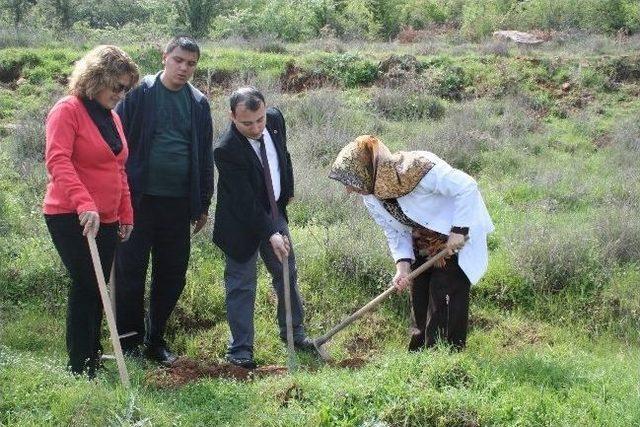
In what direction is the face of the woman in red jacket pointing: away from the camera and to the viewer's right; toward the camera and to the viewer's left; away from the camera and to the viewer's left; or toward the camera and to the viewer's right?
toward the camera and to the viewer's right

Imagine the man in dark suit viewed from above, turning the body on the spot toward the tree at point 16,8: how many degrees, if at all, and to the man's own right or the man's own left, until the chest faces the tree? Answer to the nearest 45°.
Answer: approximately 135° to the man's own left

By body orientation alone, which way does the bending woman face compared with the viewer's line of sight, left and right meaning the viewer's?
facing the viewer and to the left of the viewer

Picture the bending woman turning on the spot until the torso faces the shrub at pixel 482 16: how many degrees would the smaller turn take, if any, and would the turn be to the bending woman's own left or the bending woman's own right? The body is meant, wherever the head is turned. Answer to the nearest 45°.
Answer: approximately 135° to the bending woman's own right

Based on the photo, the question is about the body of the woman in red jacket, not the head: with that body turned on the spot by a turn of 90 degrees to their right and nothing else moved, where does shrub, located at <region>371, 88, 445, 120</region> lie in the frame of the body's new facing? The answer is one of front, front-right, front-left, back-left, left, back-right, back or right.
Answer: back

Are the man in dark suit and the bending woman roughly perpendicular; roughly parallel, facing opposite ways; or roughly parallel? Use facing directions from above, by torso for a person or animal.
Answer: roughly perpendicular

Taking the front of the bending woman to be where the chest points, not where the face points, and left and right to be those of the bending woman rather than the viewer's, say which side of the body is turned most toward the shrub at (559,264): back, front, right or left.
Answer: back

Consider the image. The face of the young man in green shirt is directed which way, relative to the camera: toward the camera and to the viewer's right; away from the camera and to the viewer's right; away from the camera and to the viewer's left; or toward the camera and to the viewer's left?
toward the camera and to the viewer's right

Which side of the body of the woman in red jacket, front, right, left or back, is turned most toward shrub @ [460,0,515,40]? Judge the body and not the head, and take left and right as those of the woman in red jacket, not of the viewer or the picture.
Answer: left

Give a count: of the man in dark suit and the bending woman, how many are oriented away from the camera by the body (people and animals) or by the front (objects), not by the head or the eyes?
0

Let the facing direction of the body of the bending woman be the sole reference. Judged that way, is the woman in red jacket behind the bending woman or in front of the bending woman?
in front

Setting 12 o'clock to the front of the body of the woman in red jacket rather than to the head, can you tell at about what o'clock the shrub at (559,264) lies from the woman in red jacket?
The shrub is roughly at 10 o'clock from the woman in red jacket.

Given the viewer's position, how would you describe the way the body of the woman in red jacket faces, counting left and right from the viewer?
facing the viewer and to the right of the viewer

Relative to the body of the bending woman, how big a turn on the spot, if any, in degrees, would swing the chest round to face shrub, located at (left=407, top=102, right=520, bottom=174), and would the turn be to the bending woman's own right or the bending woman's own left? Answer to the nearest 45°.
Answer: approximately 135° to the bending woman's own right

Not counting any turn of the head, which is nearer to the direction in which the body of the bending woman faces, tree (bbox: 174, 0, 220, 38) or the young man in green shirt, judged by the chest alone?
the young man in green shirt

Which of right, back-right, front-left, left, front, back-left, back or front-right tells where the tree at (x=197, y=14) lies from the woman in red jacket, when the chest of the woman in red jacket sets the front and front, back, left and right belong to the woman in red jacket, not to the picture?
back-left

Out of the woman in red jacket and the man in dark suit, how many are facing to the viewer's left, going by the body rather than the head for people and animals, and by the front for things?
0
